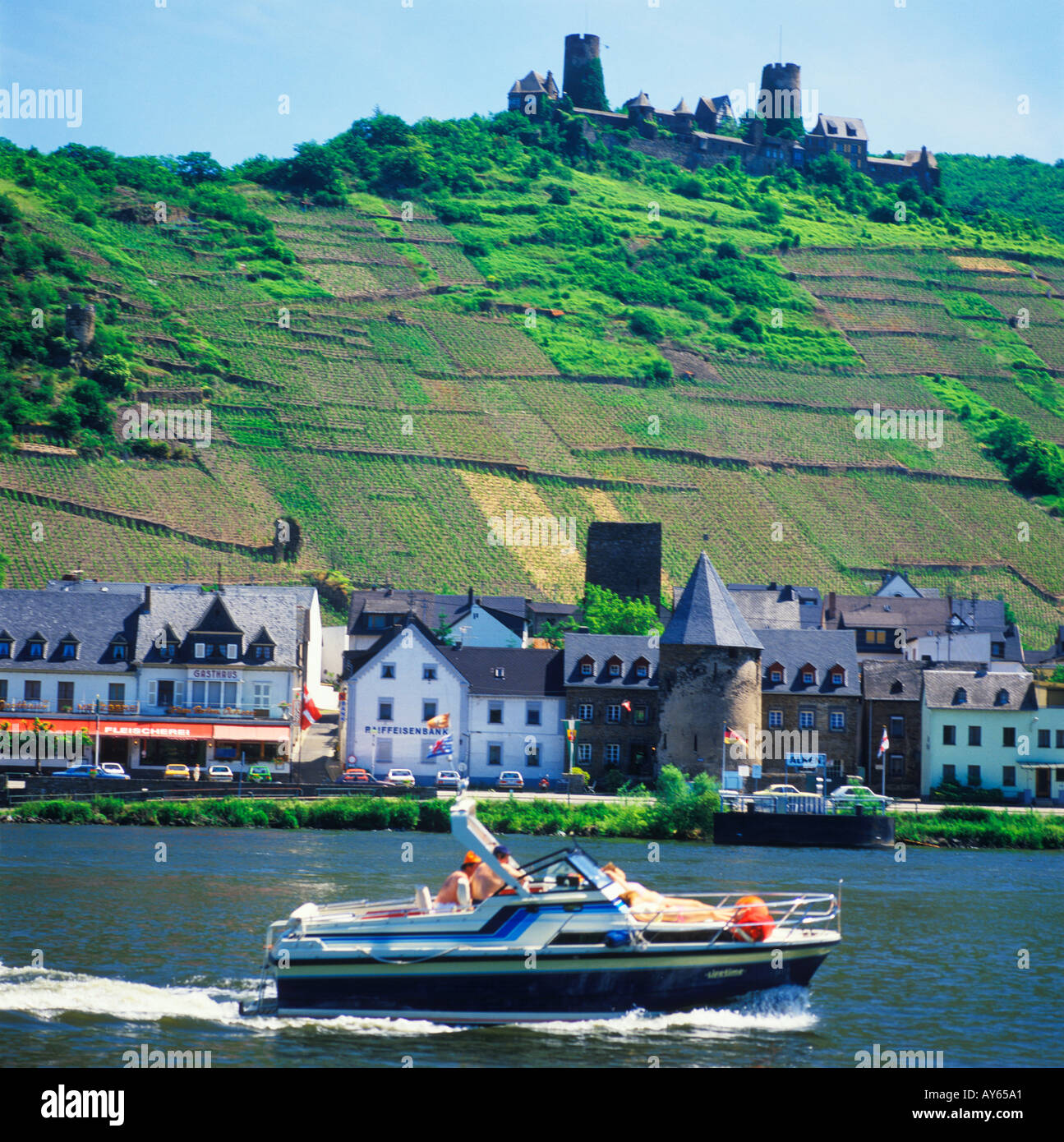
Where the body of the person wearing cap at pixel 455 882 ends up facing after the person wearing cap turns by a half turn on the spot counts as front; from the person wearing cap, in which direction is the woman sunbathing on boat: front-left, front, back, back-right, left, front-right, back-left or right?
back

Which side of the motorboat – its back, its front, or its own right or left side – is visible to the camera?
right

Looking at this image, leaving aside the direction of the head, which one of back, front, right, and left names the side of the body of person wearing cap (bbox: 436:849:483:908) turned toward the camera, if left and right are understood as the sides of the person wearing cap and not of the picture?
right
